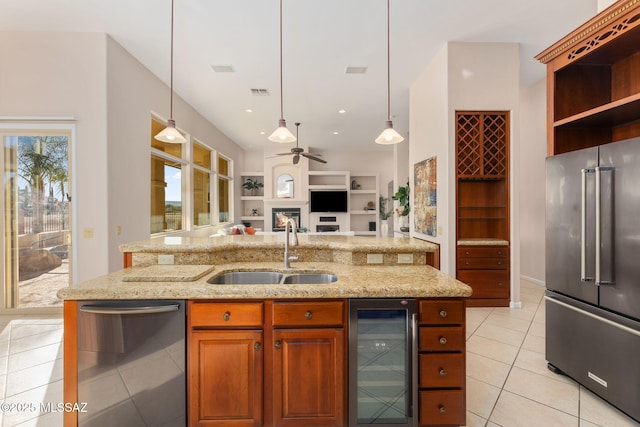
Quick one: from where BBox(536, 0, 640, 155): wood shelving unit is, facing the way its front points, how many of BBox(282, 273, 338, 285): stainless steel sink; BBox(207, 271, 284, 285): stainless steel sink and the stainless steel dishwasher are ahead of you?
3

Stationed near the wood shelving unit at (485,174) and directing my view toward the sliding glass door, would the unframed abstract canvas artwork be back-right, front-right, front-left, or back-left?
front-right

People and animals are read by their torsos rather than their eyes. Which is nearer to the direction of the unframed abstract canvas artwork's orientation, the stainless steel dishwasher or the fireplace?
the stainless steel dishwasher

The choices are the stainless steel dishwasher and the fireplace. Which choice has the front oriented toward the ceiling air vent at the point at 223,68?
the fireplace

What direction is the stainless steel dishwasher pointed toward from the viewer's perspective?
toward the camera

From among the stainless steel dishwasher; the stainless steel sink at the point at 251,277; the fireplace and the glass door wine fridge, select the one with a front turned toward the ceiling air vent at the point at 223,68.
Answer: the fireplace

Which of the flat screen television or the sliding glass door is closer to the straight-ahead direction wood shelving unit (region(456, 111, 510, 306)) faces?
the sliding glass door

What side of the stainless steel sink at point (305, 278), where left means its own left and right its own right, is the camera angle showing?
front

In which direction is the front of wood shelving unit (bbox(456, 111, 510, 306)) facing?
toward the camera

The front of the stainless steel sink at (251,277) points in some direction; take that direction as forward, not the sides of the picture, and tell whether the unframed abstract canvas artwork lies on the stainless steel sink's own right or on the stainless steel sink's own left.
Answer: on the stainless steel sink's own left

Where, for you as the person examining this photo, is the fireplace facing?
facing the viewer

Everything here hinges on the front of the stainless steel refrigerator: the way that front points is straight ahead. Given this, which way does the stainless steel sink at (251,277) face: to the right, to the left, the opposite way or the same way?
to the left

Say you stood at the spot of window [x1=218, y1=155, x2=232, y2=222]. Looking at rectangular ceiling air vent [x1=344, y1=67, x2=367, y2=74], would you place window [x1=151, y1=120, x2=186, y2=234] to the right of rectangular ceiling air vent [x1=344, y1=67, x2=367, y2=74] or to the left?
right
